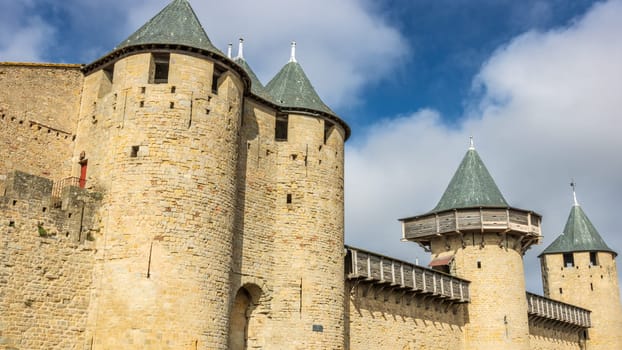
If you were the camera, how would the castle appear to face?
facing the viewer and to the right of the viewer

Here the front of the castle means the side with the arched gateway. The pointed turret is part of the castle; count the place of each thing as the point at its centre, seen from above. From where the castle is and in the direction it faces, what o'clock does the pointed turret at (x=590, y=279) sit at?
The pointed turret is roughly at 9 o'clock from the castle.

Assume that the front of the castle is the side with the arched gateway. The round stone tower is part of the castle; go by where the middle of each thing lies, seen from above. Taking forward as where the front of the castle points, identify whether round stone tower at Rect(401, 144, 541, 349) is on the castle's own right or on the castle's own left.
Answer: on the castle's own left

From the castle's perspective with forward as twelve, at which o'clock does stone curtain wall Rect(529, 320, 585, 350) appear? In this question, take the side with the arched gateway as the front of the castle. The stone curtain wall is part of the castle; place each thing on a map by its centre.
The stone curtain wall is roughly at 9 o'clock from the castle.
